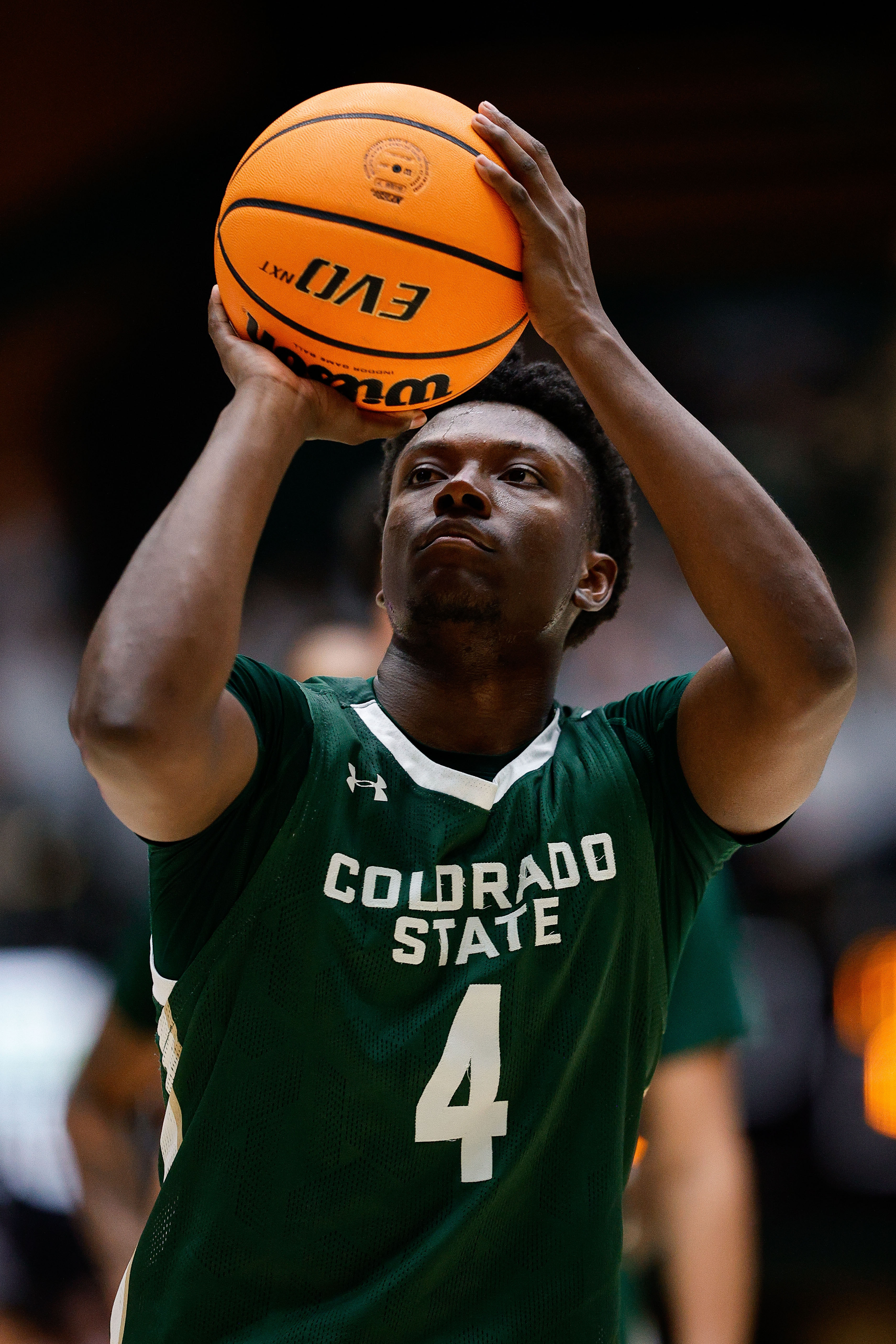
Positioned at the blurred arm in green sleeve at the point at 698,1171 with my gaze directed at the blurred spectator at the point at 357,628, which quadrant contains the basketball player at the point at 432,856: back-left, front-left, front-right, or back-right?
back-left

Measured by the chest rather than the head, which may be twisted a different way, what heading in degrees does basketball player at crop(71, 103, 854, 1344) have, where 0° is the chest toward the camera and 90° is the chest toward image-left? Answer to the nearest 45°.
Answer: approximately 0°

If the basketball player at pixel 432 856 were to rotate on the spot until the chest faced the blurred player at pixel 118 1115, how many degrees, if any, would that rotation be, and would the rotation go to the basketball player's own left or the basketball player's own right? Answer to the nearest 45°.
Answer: approximately 135° to the basketball player's own right

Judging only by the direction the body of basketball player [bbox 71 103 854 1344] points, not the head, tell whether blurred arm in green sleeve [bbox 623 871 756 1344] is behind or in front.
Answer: behind

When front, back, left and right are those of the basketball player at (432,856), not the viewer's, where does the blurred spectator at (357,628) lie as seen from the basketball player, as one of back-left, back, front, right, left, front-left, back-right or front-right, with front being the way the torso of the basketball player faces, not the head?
back
